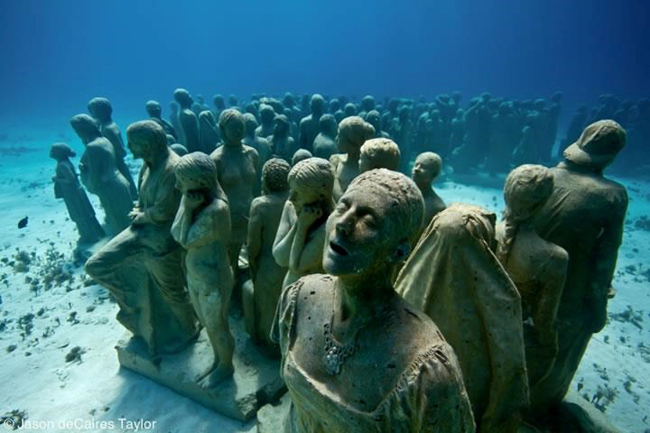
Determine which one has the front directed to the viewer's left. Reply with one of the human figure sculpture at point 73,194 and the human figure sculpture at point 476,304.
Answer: the human figure sculpture at point 73,194

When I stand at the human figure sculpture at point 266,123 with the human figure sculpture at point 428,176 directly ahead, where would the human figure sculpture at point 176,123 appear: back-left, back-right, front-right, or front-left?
back-right

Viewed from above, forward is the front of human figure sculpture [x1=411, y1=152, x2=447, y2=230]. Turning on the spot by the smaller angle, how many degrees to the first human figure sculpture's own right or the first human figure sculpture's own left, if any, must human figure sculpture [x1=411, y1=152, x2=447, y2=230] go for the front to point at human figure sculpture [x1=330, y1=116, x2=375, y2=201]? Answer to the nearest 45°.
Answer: approximately 90° to the first human figure sculpture's own right

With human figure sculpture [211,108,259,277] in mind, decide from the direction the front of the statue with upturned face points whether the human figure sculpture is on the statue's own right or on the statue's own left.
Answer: on the statue's own right

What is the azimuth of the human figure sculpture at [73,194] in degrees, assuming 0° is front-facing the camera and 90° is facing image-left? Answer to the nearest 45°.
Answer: approximately 90°

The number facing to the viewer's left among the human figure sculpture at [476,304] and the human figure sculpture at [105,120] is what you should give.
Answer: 1

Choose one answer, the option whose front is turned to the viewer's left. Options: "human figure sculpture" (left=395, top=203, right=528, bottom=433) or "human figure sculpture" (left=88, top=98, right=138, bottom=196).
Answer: "human figure sculpture" (left=88, top=98, right=138, bottom=196)

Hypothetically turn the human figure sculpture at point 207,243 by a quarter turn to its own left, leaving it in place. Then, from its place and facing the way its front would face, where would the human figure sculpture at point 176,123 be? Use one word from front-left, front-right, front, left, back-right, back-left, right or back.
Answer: back-left

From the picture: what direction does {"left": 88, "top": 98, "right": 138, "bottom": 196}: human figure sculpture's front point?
to the viewer's left

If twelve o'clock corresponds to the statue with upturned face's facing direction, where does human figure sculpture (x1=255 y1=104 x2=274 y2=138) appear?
The human figure sculpture is roughly at 4 o'clock from the statue with upturned face.

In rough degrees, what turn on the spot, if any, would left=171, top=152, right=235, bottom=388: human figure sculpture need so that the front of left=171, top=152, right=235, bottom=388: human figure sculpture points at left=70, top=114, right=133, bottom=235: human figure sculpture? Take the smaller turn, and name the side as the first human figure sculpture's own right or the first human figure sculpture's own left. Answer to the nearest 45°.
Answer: approximately 135° to the first human figure sculpture's own right

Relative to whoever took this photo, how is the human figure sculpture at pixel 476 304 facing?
facing away from the viewer and to the right of the viewer

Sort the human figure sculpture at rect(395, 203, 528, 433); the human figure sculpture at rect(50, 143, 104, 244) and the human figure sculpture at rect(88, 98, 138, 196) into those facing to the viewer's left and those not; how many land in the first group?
2
